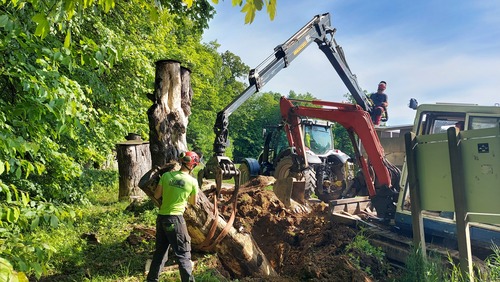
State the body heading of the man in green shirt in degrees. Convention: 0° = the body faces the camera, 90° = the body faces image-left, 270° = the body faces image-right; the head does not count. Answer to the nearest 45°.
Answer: approximately 225°

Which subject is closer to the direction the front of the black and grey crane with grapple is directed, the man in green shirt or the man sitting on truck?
the man in green shirt

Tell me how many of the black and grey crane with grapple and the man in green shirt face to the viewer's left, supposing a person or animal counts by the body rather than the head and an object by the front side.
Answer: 1

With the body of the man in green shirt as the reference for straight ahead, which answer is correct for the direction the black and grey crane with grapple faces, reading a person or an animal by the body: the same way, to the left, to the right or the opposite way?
to the left

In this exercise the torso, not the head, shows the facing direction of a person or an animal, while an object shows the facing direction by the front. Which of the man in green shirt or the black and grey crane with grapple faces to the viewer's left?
the black and grey crane with grapple

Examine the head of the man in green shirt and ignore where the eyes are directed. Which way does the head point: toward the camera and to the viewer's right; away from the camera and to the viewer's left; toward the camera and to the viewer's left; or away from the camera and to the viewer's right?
away from the camera and to the viewer's right
